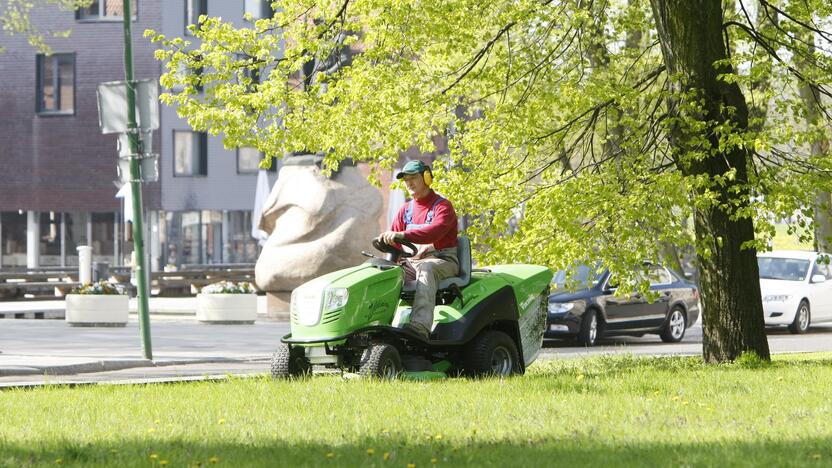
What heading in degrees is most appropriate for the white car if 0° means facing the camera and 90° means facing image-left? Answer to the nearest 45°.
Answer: approximately 45°

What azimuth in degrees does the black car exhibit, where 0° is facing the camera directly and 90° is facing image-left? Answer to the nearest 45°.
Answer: approximately 45°

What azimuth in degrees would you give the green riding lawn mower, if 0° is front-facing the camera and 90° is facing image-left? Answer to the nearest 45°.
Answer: approximately 45°

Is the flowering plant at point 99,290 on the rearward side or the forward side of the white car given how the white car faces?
on the forward side

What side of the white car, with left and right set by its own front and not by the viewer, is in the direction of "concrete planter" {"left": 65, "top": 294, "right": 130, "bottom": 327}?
front

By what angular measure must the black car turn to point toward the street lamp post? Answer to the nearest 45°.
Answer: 0° — it already faces it
